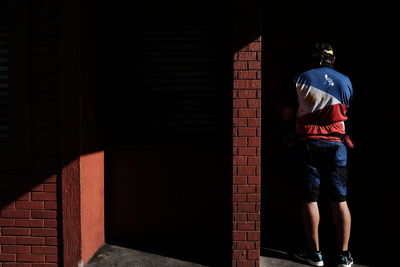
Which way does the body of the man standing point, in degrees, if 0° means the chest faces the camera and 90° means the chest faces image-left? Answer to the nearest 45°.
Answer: approximately 180°

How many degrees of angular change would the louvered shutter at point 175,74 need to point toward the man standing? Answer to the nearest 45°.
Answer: approximately 45° to its left

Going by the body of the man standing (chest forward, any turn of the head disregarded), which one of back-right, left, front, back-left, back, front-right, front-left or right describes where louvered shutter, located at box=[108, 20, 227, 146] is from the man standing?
left

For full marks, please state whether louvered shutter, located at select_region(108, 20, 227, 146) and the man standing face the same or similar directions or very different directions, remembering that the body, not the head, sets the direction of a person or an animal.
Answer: very different directions

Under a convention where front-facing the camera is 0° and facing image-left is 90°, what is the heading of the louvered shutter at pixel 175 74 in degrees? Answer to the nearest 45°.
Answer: approximately 0°

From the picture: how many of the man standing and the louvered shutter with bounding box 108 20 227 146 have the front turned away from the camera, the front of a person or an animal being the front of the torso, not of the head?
1

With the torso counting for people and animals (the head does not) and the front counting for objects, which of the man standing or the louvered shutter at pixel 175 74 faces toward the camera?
the louvered shutter
